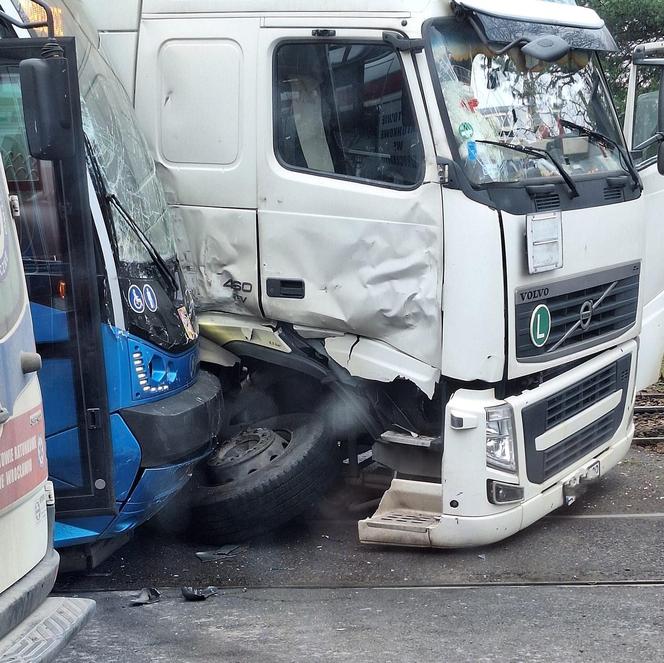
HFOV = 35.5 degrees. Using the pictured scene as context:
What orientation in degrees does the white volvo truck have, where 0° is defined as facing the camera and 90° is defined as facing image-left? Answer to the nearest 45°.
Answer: approximately 315°

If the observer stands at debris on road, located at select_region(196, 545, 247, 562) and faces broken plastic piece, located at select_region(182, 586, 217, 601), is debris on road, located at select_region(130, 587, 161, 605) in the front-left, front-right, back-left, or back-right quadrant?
front-right
